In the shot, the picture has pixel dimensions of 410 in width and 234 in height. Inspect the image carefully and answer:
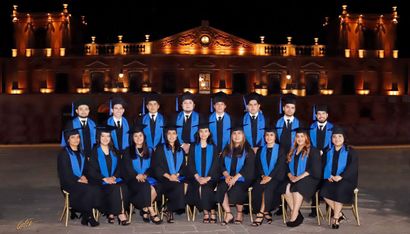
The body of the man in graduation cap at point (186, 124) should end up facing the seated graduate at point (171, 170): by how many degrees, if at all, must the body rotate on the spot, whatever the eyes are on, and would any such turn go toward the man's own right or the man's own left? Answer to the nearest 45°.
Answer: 0° — they already face them

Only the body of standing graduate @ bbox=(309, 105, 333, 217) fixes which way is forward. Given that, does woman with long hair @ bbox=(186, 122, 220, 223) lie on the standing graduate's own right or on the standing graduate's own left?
on the standing graduate's own right

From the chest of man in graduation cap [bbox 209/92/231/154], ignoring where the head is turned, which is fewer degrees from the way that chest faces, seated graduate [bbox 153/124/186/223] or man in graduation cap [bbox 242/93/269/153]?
the seated graduate

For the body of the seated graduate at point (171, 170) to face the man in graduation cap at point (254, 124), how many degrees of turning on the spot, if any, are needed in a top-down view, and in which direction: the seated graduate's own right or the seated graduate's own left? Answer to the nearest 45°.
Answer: approximately 135° to the seated graduate's own left

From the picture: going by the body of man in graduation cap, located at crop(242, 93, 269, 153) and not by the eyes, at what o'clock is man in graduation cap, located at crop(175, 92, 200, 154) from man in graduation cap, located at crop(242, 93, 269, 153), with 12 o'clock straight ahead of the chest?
man in graduation cap, located at crop(175, 92, 200, 154) is roughly at 3 o'clock from man in graduation cap, located at crop(242, 93, 269, 153).
